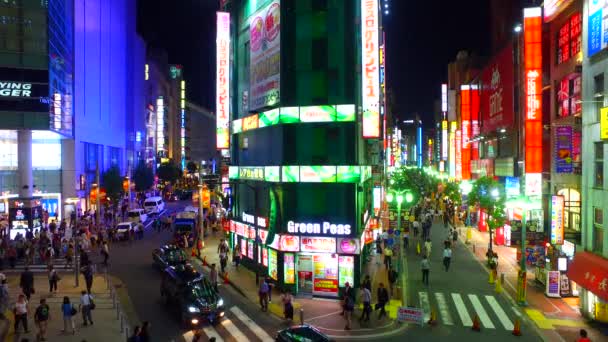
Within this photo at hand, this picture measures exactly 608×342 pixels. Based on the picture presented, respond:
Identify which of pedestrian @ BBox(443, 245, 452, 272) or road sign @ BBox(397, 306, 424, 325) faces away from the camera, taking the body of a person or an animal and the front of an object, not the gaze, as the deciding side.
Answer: the pedestrian

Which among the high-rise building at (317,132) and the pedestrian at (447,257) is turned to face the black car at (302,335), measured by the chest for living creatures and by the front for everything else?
the high-rise building

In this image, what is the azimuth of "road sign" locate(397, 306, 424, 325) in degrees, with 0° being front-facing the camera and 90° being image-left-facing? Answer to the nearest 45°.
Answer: approximately 0°

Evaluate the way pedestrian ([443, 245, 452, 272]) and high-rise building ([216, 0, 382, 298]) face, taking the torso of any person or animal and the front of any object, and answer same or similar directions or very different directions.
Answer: very different directions

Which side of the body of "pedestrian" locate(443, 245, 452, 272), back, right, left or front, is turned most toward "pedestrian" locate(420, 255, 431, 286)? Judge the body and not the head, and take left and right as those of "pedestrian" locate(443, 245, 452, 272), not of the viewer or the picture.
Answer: back

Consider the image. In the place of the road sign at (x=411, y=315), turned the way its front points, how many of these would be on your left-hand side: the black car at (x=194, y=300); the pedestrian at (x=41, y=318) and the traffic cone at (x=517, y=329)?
1

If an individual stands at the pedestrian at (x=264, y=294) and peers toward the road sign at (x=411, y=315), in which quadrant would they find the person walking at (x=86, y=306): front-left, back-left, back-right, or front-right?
back-right
